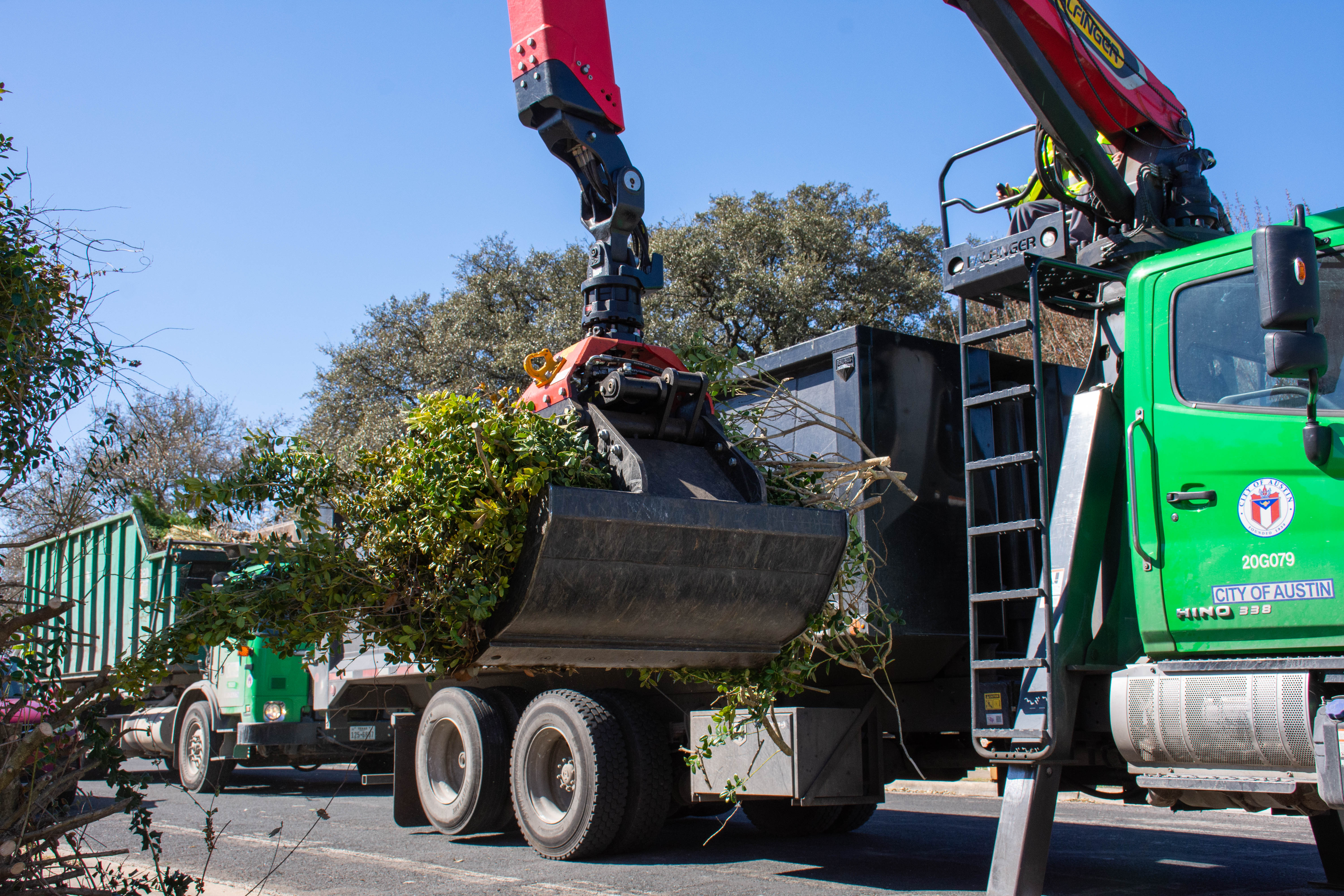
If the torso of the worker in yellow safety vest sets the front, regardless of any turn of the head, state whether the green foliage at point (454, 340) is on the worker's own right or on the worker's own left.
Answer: on the worker's own right

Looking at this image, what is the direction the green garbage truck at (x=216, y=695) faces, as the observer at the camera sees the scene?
facing the viewer and to the right of the viewer

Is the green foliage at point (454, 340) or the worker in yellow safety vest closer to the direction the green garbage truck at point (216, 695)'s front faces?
the worker in yellow safety vest

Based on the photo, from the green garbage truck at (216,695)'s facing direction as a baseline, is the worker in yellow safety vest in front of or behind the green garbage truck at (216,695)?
in front

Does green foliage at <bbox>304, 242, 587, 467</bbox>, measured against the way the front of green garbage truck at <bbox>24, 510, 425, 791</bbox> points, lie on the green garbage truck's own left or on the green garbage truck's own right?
on the green garbage truck's own left

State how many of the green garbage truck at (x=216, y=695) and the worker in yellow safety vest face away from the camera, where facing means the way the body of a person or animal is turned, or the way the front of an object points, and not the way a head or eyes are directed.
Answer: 0

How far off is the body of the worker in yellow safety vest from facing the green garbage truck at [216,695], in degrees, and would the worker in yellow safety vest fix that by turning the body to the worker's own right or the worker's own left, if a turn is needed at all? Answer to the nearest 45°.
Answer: approximately 90° to the worker's own right

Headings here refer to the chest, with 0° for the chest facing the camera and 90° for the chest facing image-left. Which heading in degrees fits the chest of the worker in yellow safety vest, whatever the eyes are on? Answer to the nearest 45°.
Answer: approximately 45°

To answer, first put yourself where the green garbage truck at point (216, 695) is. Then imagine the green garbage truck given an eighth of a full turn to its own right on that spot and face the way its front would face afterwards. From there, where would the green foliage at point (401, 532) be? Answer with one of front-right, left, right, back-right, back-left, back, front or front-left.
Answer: front

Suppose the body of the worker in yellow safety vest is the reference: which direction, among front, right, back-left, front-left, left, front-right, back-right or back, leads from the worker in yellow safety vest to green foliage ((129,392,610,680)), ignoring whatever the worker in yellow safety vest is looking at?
front
